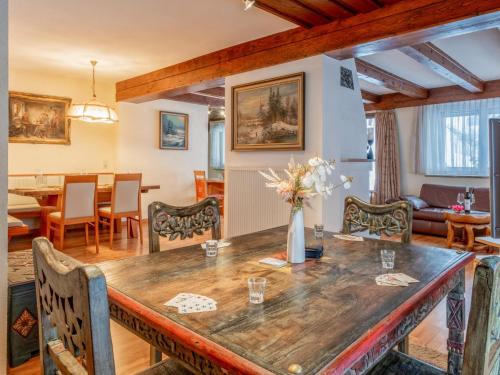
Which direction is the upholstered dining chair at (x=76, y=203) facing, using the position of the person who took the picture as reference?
facing away from the viewer and to the left of the viewer

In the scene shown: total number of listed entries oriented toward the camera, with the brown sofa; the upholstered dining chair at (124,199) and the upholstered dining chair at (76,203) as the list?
1

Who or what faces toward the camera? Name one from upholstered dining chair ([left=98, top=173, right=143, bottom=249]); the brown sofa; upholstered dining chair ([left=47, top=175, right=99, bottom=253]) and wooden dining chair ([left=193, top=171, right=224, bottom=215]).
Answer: the brown sofa

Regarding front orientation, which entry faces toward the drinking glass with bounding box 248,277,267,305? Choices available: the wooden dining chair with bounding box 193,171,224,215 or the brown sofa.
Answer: the brown sofa

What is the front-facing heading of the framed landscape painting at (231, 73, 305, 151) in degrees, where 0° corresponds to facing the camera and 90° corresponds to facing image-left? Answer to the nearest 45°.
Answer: approximately 45°

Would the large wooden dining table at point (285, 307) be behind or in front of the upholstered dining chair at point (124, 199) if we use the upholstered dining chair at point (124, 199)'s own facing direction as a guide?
behind

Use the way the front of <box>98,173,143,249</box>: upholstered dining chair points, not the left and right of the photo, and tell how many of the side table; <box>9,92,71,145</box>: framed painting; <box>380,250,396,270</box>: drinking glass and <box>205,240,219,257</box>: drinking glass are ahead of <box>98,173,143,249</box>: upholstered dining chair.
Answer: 1

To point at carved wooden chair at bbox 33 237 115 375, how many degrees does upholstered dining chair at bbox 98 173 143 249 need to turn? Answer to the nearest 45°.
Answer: approximately 135° to its left

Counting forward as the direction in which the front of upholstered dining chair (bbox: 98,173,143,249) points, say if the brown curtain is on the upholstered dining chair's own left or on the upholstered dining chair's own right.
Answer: on the upholstered dining chair's own right
